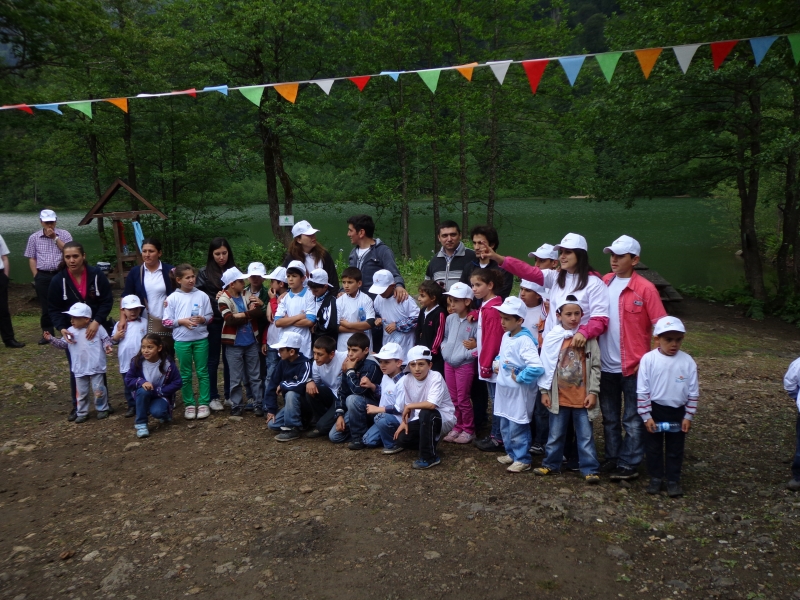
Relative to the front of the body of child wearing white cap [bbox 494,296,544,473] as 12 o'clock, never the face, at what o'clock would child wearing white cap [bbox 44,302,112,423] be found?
child wearing white cap [bbox 44,302,112,423] is roughly at 2 o'clock from child wearing white cap [bbox 494,296,544,473].

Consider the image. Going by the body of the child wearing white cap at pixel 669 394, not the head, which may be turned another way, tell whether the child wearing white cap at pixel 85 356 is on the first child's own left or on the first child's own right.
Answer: on the first child's own right

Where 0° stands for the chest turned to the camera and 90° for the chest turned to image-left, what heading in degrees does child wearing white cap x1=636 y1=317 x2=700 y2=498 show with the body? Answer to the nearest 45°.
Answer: approximately 0°

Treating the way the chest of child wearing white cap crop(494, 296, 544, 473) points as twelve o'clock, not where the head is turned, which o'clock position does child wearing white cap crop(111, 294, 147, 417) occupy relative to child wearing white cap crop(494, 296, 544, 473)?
child wearing white cap crop(111, 294, 147, 417) is roughly at 2 o'clock from child wearing white cap crop(494, 296, 544, 473).

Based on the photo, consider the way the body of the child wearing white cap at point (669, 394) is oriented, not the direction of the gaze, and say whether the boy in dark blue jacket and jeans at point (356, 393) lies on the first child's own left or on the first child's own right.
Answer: on the first child's own right

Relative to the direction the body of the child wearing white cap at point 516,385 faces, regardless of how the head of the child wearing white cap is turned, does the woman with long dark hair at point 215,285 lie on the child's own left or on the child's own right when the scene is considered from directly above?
on the child's own right

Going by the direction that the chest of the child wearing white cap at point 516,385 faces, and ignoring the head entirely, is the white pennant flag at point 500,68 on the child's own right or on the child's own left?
on the child's own right

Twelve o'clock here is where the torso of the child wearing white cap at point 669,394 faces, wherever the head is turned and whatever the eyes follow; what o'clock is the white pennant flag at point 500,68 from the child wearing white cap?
The white pennant flag is roughly at 5 o'clock from the child wearing white cap.

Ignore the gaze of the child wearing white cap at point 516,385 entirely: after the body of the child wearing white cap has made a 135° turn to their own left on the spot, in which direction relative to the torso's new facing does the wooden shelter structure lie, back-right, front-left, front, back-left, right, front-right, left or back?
back-left

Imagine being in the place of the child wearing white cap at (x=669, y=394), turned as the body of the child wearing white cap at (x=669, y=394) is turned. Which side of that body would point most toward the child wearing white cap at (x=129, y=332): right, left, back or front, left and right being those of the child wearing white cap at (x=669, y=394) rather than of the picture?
right

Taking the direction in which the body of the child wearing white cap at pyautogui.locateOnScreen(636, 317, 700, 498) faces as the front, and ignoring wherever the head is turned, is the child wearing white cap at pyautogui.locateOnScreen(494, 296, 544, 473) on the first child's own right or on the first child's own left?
on the first child's own right

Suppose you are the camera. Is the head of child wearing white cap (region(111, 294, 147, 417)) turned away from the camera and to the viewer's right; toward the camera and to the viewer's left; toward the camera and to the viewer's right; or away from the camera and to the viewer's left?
toward the camera and to the viewer's right
